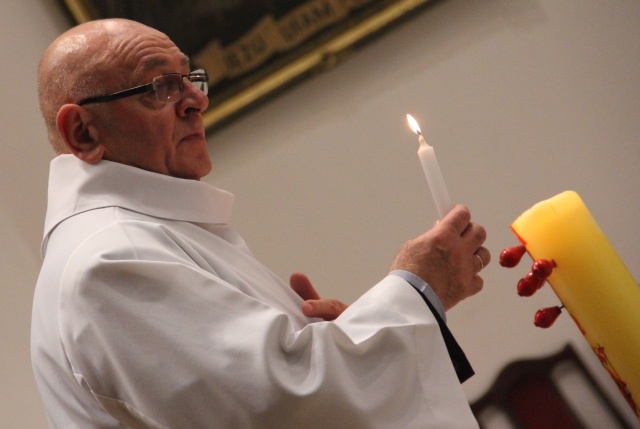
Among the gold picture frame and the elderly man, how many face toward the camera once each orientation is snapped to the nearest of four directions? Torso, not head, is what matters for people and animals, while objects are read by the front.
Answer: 1

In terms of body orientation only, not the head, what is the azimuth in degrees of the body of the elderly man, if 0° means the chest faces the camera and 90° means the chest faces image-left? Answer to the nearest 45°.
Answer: approximately 270°

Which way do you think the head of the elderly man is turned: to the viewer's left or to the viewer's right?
to the viewer's right
